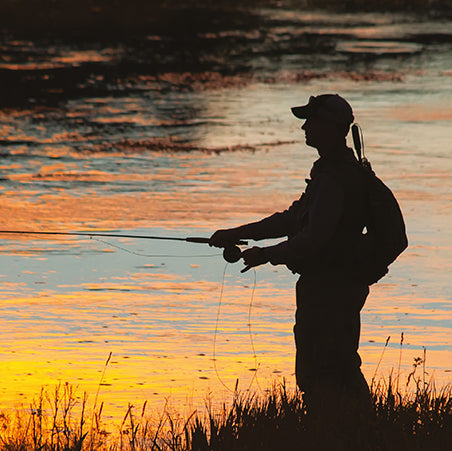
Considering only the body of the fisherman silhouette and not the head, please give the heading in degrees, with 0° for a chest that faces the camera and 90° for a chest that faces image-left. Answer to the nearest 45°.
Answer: approximately 90°
